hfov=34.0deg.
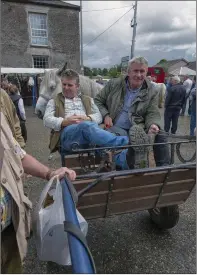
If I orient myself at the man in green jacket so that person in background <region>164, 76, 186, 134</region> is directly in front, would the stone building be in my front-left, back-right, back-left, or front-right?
front-left

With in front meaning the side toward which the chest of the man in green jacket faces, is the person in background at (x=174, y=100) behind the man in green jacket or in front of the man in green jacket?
behind

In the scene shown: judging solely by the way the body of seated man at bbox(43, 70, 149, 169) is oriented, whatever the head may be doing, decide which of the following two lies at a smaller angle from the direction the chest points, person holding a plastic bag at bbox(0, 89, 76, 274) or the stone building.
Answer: the person holding a plastic bag

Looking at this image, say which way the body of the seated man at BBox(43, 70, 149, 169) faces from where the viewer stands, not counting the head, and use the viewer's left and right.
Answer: facing the viewer and to the right of the viewer

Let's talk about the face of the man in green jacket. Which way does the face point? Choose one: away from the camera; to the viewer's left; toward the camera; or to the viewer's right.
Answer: toward the camera

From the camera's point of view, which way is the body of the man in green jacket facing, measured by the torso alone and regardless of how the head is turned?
toward the camera

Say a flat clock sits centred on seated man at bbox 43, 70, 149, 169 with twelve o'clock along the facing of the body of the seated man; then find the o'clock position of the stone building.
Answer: The stone building is roughly at 7 o'clock from the seated man.

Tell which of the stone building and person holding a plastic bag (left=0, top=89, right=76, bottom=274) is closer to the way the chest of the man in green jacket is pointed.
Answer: the person holding a plastic bag

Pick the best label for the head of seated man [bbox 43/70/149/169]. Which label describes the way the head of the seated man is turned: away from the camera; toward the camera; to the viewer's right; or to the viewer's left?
toward the camera

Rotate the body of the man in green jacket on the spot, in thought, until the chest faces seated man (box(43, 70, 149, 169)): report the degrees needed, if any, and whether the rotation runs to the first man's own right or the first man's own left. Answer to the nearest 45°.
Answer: approximately 90° to the first man's own right
